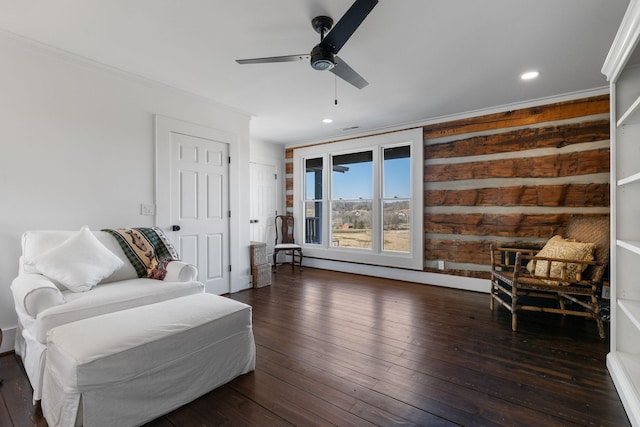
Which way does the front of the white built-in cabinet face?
to the viewer's left

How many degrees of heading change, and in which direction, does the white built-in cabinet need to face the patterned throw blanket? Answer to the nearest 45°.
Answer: approximately 45° to its left

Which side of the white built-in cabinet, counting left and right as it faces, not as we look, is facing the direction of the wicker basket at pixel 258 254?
front

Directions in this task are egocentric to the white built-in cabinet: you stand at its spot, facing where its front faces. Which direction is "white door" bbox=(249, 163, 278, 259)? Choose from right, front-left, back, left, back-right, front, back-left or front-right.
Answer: front

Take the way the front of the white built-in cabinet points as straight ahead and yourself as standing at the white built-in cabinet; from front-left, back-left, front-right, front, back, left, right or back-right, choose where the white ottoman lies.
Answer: front-left

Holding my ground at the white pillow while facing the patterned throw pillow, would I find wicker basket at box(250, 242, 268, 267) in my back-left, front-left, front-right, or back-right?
front-left

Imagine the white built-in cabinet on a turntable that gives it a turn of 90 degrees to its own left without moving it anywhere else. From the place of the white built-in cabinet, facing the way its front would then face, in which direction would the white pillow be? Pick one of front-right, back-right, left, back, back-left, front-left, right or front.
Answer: front-right

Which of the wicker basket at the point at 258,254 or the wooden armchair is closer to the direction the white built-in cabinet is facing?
the wicker basket

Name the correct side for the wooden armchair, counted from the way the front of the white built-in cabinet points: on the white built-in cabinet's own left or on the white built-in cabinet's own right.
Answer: on the white built-in cabinet's own right

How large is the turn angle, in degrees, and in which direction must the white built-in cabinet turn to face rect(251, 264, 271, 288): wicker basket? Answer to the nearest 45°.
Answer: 0° — it already faces it

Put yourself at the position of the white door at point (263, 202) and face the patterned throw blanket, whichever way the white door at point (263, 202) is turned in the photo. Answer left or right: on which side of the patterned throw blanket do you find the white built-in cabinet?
left
